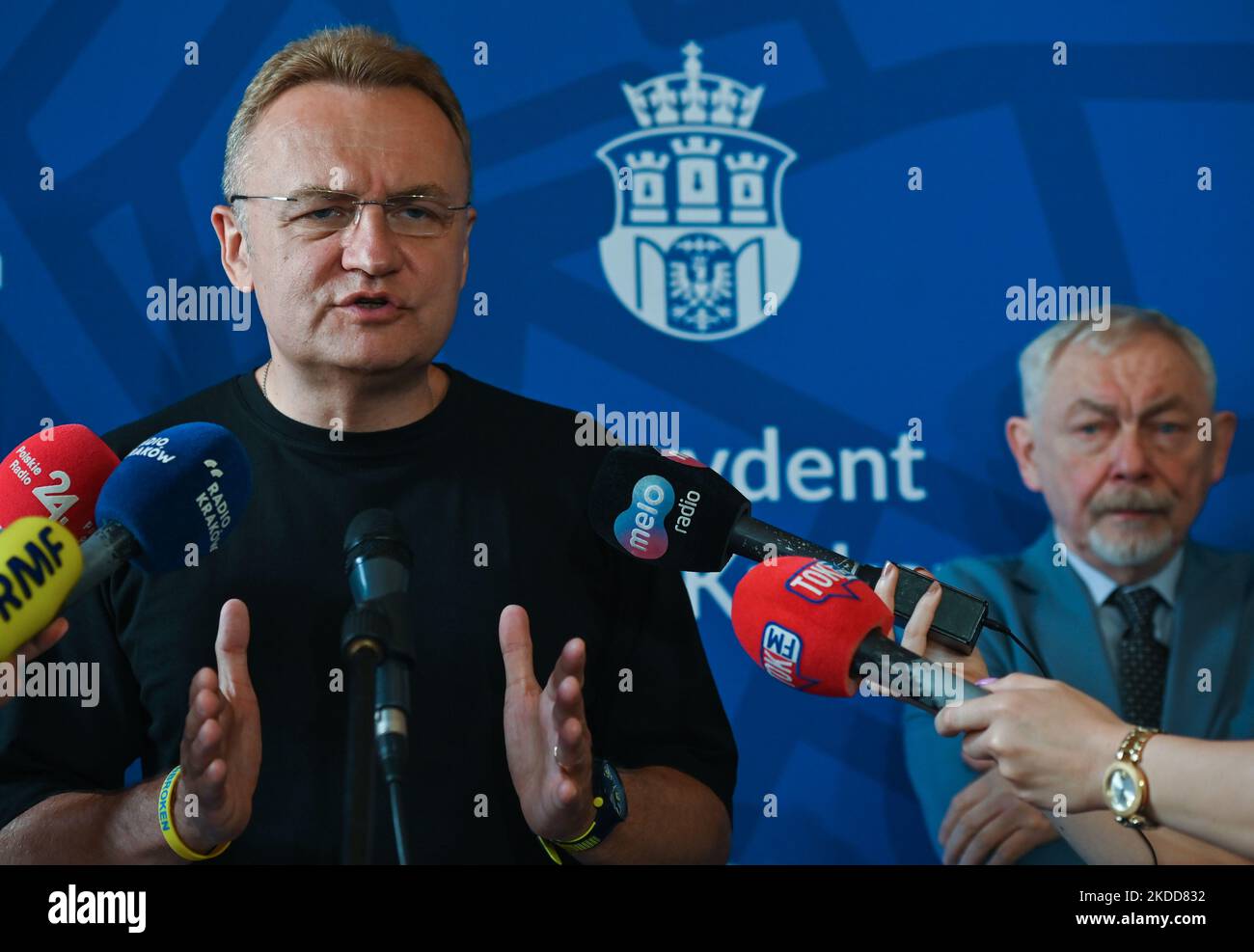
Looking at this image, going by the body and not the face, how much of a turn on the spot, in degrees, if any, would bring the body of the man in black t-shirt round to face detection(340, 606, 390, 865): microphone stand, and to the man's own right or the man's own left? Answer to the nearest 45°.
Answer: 0° — they already face it

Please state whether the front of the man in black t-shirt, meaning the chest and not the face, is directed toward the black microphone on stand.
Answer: yes

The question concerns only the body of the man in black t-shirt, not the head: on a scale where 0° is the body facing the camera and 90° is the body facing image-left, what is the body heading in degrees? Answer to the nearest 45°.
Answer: approximately 0°
